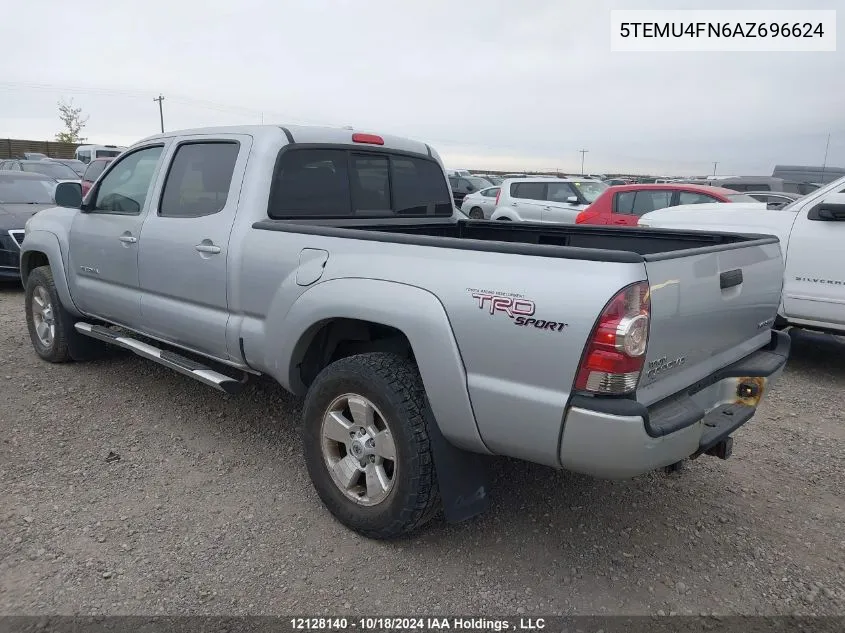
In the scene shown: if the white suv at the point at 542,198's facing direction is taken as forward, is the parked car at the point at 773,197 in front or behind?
in front

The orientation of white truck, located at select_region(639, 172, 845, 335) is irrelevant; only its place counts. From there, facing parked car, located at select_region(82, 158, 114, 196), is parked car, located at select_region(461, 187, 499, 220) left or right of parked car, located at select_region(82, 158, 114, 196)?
right

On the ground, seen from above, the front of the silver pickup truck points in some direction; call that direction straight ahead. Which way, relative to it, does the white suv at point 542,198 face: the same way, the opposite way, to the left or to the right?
the opposite way

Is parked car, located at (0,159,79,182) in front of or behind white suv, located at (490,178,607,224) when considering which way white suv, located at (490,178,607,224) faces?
behind

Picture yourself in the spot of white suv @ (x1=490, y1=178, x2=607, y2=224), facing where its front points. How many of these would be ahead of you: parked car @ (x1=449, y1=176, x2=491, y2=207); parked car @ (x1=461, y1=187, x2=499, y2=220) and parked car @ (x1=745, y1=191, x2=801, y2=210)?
1

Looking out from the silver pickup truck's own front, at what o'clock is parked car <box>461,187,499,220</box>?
The parked car is roughly at 2 o'clock from the silver pickup truck.

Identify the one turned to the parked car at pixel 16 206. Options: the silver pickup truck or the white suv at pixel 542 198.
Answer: the silver pickup truck

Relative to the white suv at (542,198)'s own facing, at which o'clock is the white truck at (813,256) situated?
The white truck is roughly at 1 o'clock from the white suv.

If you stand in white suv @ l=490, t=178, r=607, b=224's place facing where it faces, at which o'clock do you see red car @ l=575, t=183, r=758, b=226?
The red car is roughly at 1 o'clock from the white suv.

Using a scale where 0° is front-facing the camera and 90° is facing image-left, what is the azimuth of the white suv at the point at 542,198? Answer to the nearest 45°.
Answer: approximately 315°

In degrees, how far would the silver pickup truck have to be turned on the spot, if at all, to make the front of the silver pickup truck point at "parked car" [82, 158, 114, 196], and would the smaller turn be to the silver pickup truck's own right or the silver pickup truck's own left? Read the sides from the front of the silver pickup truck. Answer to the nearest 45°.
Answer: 0° — it already faces it

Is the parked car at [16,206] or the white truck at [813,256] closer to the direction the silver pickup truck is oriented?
the parked car

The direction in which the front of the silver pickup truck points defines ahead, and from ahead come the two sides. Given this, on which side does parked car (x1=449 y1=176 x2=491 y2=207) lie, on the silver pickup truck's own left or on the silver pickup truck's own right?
on the silver pickup truck's own right
